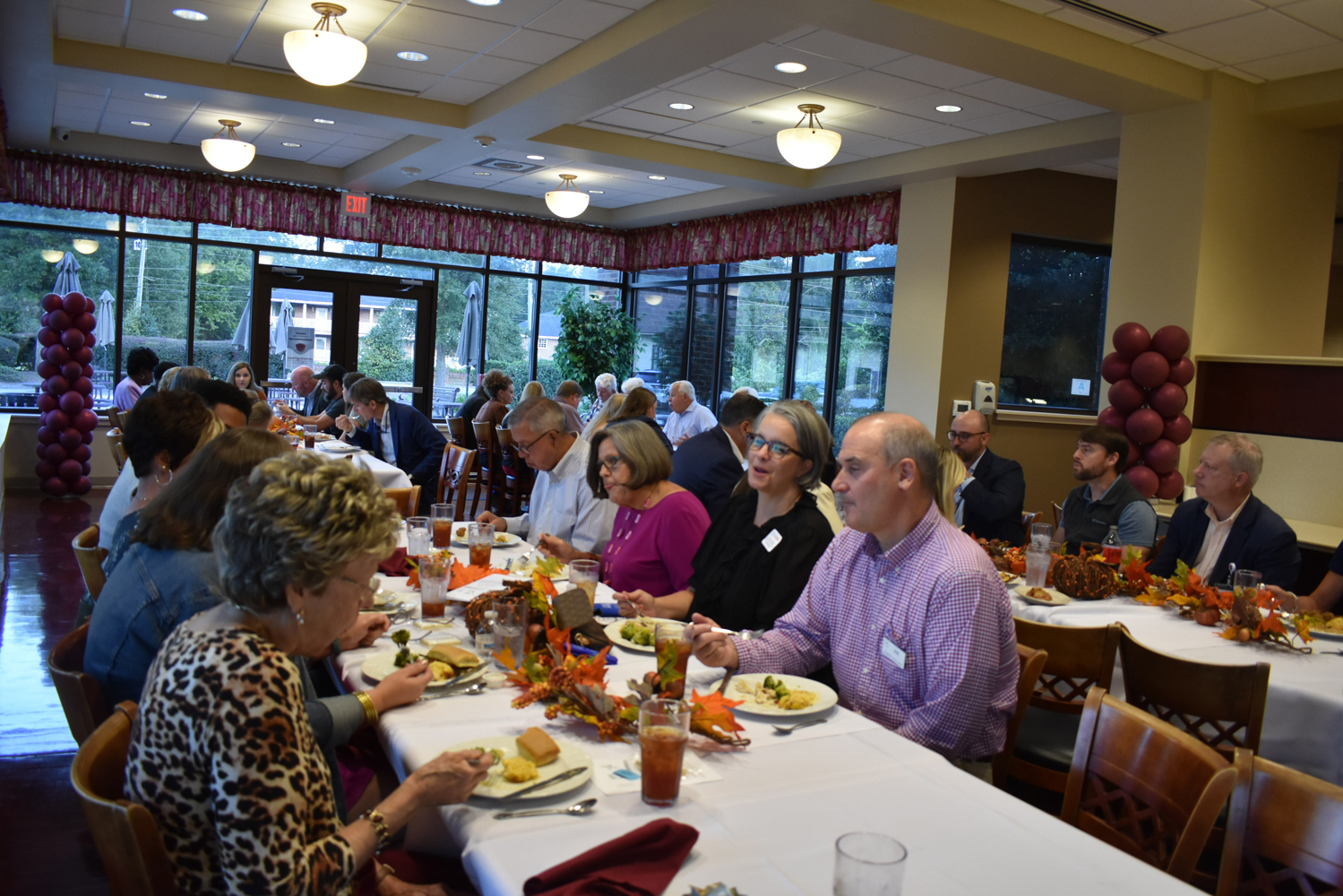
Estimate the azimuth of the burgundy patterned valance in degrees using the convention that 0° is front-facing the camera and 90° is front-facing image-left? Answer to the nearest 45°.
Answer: approximately 0°

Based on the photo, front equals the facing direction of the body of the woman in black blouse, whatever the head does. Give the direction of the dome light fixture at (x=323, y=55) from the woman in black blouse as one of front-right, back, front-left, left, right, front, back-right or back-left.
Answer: right

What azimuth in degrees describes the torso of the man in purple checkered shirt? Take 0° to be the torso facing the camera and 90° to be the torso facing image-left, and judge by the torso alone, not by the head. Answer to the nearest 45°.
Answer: approximately 45°

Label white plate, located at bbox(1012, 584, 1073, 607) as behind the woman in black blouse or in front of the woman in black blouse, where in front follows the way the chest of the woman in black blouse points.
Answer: behind

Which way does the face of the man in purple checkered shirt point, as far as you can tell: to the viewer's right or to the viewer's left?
to the viewer's left
